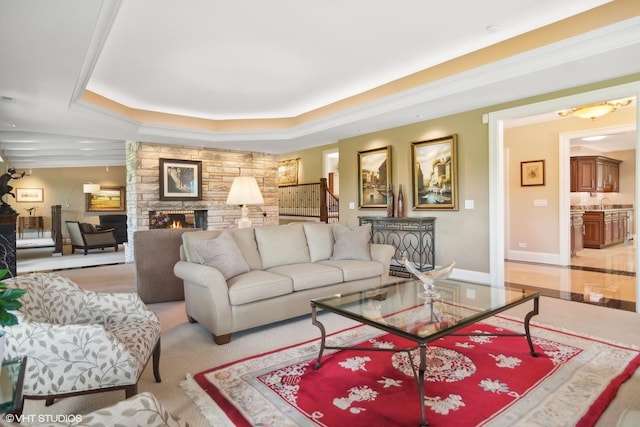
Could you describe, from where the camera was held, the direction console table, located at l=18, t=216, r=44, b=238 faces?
facing the viewer

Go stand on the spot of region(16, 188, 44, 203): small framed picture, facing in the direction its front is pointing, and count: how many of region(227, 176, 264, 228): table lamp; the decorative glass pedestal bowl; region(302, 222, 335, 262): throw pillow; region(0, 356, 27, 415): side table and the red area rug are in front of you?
5

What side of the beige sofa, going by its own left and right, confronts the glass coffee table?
front

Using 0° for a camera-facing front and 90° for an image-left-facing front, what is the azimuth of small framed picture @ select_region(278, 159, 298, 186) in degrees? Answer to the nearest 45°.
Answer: approximately 45°

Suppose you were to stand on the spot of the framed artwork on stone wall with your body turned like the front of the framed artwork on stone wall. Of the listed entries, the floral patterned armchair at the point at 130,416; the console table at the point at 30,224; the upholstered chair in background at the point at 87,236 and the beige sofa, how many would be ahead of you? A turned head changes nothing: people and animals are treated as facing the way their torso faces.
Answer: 2

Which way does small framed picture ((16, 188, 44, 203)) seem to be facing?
toward the camera

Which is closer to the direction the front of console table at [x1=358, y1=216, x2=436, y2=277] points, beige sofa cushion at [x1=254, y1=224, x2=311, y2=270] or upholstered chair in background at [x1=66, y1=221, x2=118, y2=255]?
the beige sofa cushion

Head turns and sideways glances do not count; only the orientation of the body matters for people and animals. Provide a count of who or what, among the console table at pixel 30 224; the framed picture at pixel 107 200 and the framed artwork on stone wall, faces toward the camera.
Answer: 3

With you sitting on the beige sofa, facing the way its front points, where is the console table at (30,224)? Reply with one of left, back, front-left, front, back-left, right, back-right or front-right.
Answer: back

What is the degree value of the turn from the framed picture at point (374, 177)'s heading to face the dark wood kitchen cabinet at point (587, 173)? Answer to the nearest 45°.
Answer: approximately 180°

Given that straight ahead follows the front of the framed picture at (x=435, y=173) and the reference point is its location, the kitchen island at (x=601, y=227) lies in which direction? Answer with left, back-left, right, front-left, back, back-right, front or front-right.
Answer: back

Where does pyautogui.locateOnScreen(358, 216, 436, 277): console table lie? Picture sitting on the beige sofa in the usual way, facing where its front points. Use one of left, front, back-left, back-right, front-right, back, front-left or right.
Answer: left

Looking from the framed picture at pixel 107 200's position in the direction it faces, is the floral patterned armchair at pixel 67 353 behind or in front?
in front

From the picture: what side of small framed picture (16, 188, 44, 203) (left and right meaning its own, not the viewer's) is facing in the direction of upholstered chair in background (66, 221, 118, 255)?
front

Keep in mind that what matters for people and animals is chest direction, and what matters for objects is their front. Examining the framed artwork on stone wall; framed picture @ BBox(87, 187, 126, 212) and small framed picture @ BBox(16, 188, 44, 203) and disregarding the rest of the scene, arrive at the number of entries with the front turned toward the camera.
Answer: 3

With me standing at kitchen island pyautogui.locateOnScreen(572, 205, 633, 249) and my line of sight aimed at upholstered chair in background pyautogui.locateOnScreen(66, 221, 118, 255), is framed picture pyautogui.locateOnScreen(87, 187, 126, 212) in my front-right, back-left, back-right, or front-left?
front-right

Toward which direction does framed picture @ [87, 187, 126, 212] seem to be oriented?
toward the camera
